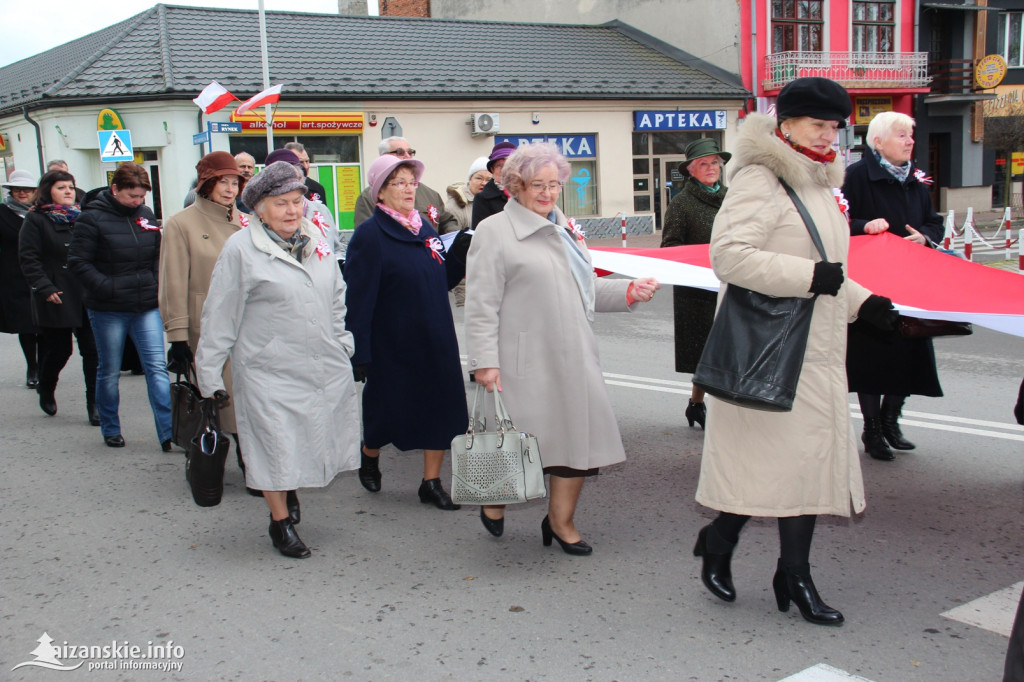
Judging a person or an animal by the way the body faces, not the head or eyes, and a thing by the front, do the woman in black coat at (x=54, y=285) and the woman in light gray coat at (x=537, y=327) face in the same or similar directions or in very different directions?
same or similar directions

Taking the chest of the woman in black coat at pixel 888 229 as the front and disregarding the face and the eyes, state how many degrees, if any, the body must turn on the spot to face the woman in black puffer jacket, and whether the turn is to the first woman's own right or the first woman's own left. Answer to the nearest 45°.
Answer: approximately 135° to the first woman's own right

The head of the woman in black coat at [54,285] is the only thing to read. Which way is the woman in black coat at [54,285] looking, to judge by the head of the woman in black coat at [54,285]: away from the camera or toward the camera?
toward the camera

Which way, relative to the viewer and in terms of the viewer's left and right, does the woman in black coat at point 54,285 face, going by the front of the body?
facing the viewer and to the right of the viewer

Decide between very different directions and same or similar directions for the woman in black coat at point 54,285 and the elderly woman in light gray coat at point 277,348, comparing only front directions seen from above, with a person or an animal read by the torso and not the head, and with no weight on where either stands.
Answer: same or similar directions

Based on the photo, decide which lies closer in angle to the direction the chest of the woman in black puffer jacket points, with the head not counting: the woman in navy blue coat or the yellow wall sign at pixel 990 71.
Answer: the woman in navy blue coat

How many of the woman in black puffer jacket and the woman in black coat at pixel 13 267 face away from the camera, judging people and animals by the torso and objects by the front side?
0

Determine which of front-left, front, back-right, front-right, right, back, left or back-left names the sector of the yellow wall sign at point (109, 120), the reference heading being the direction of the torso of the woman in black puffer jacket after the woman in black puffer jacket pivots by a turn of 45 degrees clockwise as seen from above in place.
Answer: back

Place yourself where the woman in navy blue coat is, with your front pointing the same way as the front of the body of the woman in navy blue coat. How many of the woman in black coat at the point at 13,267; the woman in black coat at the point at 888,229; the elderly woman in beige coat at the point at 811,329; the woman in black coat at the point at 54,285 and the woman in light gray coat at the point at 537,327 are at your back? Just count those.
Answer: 2

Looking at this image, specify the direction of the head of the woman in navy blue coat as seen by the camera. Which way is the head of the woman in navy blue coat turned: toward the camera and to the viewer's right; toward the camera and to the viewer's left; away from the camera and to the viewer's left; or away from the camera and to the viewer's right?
toward the camera and to the viewer's right

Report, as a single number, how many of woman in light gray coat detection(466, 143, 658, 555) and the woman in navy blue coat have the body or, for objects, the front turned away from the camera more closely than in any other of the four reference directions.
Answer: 0

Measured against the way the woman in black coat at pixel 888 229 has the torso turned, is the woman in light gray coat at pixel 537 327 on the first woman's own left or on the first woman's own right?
on the first woman's own right

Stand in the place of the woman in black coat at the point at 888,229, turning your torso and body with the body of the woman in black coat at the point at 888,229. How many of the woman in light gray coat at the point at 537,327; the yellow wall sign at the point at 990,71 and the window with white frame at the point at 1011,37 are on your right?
1

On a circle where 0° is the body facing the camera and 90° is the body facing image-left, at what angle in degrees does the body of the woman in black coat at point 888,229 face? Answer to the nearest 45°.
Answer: approximately 315°
